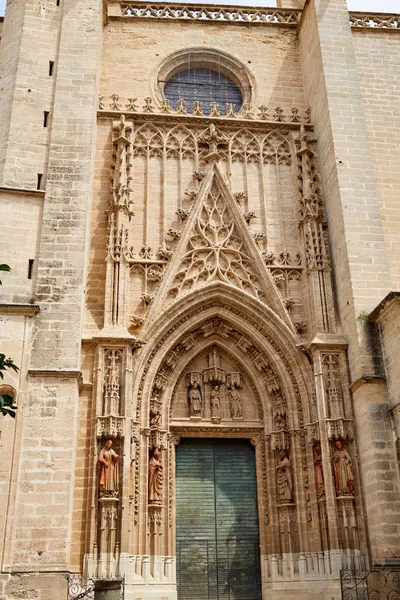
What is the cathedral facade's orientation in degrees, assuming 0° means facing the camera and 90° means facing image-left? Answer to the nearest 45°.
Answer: approximately 0°
